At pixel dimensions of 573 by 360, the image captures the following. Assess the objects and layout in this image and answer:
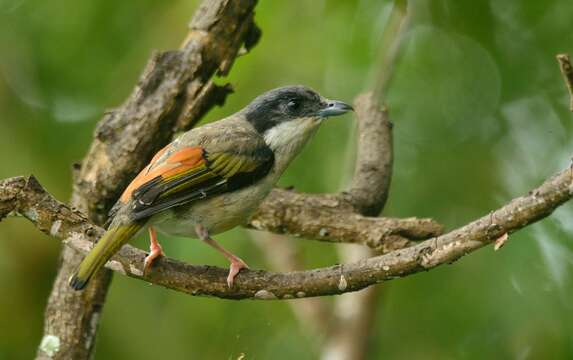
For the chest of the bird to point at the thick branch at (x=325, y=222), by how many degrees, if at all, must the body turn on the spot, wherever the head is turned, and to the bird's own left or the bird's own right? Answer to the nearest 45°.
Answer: approximately 45° to the bird's own left

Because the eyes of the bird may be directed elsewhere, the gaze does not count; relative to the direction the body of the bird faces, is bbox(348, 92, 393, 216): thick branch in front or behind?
in front

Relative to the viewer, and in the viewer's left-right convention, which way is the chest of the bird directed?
facing to the right of the viewer

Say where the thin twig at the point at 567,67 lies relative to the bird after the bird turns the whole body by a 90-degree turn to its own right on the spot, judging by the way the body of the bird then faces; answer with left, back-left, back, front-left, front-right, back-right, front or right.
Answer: front-left

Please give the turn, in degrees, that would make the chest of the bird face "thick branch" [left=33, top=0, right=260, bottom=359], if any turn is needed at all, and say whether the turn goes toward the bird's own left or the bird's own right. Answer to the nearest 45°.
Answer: approximately 135° to the bird's own left
